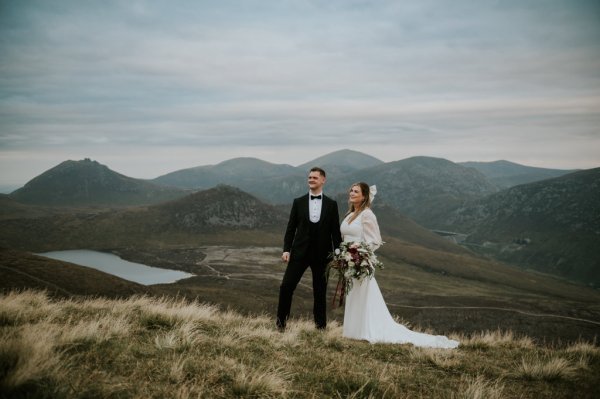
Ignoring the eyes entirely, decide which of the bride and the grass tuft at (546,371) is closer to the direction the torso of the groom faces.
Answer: the grass tuft

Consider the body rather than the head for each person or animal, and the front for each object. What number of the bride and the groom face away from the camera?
0

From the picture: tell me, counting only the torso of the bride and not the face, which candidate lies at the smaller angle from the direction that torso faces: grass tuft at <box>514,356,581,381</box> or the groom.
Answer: the groom

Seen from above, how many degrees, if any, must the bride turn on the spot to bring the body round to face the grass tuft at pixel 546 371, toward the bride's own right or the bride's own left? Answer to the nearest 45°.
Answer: approximately 90° to the bride's own left

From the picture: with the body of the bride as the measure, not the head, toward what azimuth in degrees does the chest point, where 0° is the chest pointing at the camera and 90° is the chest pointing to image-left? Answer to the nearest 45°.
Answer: approximately 45°

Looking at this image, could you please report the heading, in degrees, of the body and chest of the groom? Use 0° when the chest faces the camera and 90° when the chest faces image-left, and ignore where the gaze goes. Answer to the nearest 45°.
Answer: approximately 0°

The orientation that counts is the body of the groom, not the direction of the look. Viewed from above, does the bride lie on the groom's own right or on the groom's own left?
on the groom's own left

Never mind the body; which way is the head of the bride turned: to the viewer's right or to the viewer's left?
to the viewer's left
